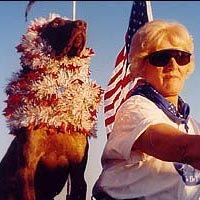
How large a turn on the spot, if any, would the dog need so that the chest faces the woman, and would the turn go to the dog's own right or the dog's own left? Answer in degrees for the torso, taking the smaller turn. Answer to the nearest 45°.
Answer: approximately 45° to the dog's own left

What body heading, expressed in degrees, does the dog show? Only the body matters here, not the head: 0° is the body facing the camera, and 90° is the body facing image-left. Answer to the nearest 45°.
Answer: approximately 315°
